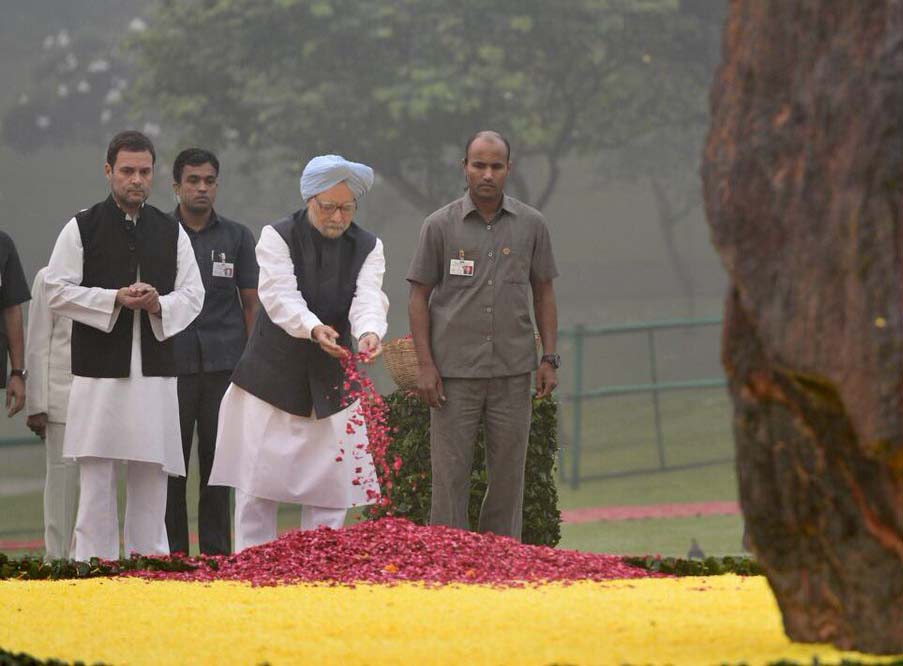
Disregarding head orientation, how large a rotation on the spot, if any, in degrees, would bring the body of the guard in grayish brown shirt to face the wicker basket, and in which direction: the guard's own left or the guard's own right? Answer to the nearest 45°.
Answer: approximately 135° to the guard's own right

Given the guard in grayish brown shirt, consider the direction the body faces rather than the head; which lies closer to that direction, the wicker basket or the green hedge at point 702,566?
the green hedge

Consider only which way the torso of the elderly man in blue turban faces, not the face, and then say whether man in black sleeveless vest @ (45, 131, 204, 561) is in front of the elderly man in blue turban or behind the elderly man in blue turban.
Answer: behind

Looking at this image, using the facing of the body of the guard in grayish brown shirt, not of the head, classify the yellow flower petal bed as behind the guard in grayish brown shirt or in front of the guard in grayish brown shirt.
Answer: in front

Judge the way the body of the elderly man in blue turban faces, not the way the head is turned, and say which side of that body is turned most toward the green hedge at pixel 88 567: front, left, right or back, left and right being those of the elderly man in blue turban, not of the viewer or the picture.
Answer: right

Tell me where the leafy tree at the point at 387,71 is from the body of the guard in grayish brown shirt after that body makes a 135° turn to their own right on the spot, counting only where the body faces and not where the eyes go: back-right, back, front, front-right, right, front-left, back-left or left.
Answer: front-right

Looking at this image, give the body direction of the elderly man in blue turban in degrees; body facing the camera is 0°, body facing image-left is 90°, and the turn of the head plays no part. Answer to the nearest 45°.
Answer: approximately 315°

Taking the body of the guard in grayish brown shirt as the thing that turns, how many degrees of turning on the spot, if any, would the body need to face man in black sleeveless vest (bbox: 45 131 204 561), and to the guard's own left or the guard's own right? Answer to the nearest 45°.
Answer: approximately 90° to the guard's own right

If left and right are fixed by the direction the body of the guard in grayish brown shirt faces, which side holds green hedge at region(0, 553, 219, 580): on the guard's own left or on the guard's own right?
on the guard's own right

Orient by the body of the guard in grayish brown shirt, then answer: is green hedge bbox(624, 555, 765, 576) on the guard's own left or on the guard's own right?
on the guard's own left
